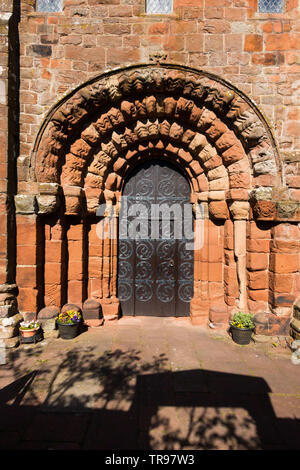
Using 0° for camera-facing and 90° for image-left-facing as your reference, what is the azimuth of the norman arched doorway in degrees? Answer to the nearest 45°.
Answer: approximately 0°
